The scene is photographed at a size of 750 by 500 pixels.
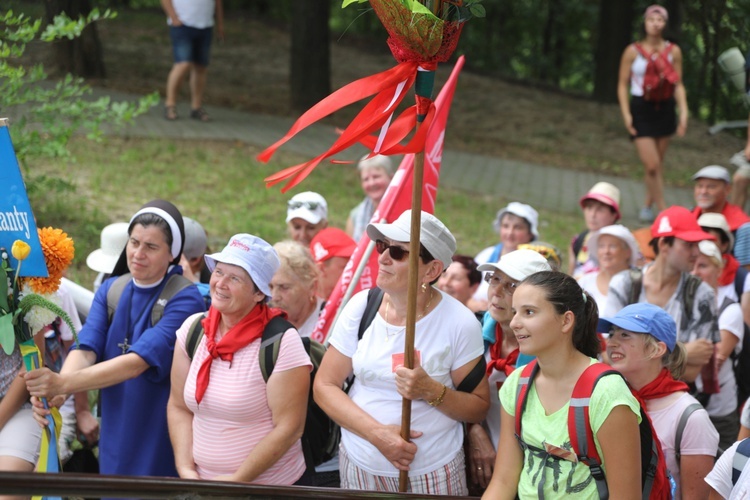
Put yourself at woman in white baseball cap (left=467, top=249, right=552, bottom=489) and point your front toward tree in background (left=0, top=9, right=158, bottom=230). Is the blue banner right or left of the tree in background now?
left

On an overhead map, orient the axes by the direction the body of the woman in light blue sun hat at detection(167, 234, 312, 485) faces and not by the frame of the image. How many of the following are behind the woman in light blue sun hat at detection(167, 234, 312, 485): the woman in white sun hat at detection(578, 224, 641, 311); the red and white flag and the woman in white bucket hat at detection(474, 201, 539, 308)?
3

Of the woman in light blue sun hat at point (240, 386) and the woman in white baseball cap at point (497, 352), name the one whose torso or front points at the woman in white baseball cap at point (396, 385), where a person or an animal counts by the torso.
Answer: the woman in white baseball cap at point (497, 352)

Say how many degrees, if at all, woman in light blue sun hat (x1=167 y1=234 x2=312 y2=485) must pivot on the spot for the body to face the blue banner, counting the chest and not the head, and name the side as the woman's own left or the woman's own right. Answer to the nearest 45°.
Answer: approximately 45° to the woman's own right

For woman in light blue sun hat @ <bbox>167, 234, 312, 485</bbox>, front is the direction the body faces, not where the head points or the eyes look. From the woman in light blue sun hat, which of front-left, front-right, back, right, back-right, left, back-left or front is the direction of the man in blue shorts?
back-right

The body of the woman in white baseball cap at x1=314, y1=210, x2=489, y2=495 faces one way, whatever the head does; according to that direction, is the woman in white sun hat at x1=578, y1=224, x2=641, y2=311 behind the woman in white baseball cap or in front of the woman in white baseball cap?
behind

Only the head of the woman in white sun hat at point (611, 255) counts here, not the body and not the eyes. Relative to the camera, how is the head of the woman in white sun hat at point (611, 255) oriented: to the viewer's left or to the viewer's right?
to the viewer's left

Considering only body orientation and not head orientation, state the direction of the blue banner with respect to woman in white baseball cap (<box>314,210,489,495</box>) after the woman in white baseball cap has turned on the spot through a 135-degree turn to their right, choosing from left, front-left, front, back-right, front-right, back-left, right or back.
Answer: left

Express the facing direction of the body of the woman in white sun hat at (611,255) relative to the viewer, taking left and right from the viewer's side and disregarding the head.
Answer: facing the viewer and to the left of the viewer

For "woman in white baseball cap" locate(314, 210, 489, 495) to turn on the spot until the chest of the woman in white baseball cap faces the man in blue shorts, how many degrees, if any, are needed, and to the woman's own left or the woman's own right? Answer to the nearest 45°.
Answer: approximately 135° to the woman's own right

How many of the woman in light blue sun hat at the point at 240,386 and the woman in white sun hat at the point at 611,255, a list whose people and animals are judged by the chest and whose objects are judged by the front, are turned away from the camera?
0
